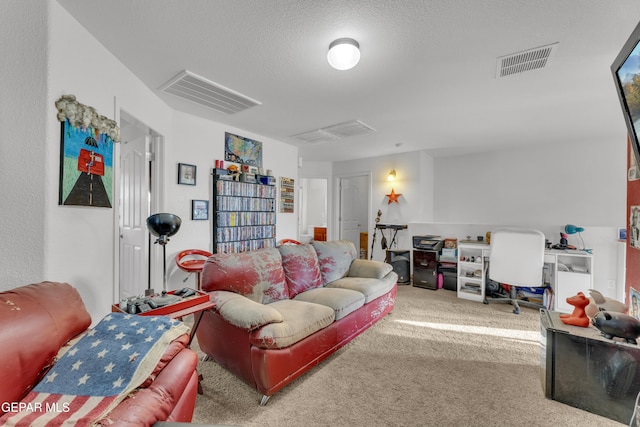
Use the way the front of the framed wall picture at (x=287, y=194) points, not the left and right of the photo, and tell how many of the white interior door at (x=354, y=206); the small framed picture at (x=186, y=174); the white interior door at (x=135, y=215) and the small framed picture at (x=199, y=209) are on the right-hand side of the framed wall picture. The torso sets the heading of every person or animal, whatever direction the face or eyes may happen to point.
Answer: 3

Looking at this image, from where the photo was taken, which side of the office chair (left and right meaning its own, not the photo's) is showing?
back

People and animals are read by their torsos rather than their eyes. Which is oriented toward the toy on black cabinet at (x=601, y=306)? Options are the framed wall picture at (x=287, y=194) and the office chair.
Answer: the framed wall picture

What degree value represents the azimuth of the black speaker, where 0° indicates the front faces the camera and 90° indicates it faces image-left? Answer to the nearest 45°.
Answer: approximately 0°

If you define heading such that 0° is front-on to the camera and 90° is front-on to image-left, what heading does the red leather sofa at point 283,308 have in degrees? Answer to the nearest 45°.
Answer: approximately 315°
